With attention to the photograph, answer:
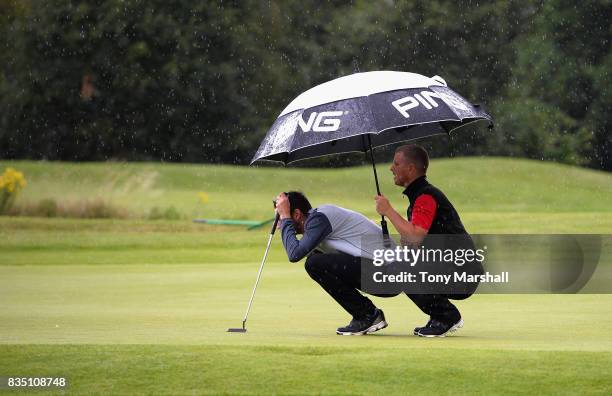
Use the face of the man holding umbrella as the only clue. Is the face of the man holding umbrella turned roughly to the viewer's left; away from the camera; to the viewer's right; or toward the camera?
to the viewer's left

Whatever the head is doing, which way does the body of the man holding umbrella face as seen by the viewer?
to the viewer's left

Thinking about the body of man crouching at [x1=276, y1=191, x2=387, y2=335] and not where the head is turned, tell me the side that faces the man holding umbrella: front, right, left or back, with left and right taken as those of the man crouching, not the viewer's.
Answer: back

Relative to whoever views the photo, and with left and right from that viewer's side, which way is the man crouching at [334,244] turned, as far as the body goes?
facing to the left of the viewer

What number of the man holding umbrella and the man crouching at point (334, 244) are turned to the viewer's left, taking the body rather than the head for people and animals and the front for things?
2
